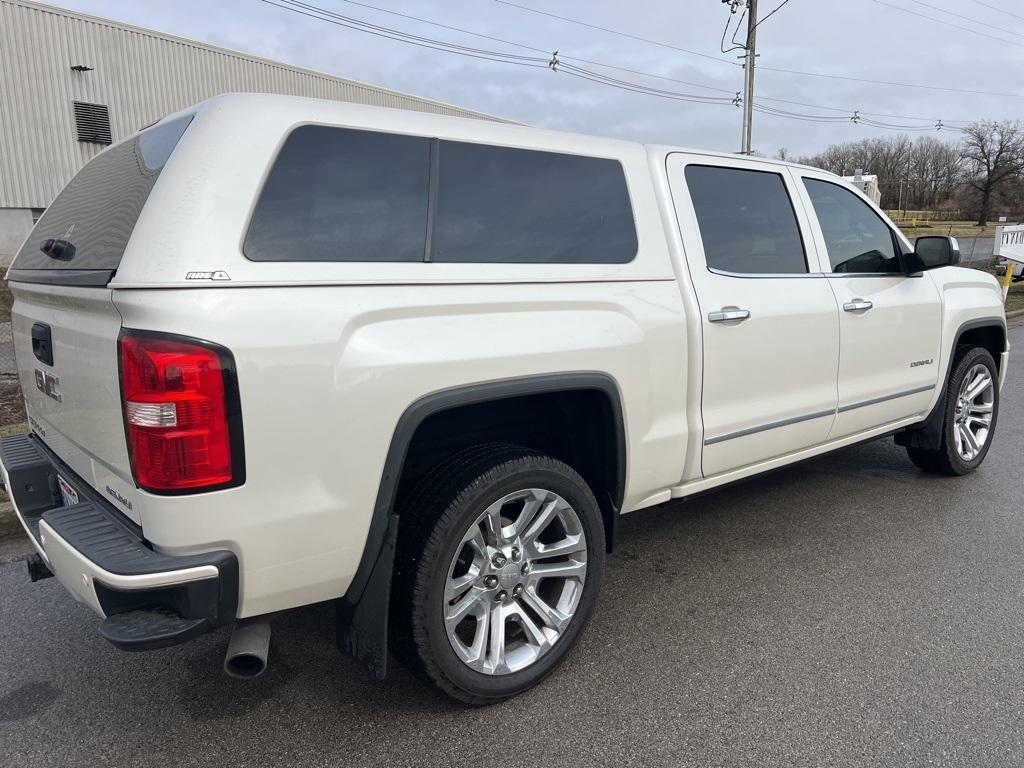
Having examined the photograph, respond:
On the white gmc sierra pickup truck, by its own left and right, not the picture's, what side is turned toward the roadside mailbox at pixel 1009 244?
front

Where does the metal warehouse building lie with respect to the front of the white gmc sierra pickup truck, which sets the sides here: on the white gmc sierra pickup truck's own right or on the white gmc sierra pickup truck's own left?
on the white gmc sierra pickup truck's own left

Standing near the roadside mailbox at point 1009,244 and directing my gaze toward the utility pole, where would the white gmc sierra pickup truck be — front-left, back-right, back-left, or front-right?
back-left

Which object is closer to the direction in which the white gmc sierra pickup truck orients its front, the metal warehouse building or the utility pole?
the utility pole

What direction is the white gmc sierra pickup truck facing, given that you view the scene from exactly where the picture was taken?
facing away from the viewer and to the right of the viewer

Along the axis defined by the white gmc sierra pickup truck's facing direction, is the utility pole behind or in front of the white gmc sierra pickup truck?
in front

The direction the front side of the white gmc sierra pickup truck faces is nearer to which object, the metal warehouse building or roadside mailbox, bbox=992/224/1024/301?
the roadside mailbox
